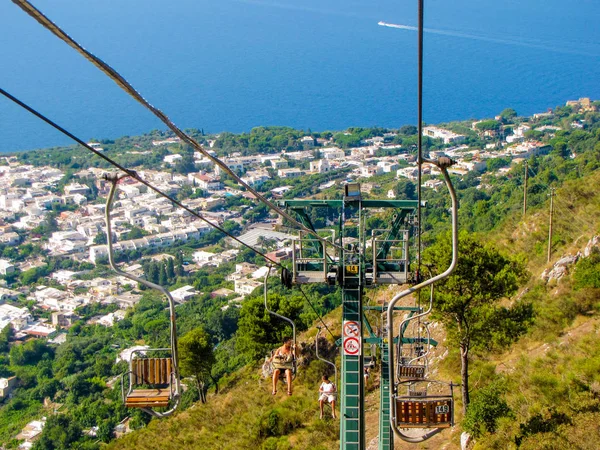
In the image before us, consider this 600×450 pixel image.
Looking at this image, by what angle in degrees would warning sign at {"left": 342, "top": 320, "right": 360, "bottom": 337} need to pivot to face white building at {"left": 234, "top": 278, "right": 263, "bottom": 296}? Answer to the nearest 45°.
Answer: approximately 180°

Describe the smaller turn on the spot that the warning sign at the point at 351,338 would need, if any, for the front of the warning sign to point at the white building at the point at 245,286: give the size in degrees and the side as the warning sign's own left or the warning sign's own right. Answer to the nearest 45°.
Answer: approximately 180°

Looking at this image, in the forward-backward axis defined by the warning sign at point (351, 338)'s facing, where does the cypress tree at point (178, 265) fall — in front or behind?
behind

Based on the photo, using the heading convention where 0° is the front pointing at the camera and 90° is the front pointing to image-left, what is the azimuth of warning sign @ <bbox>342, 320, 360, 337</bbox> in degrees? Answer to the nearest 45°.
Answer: approximately 0°

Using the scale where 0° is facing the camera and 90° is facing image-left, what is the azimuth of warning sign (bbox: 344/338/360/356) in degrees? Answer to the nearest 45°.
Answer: approximately 0°

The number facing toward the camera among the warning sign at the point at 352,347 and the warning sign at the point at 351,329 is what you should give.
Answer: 2

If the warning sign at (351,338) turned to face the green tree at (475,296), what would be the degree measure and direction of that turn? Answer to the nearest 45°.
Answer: approximately 135° to its left
